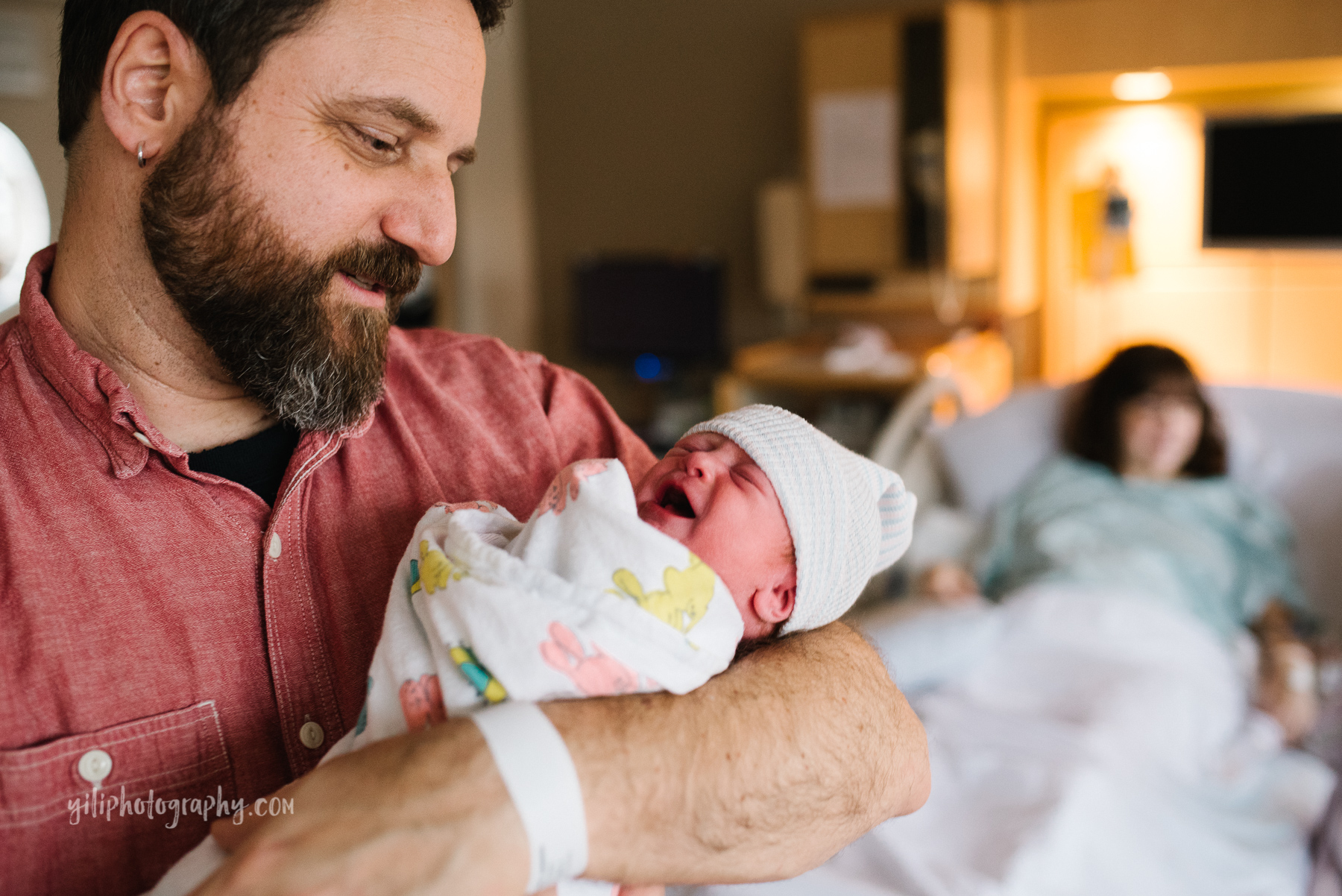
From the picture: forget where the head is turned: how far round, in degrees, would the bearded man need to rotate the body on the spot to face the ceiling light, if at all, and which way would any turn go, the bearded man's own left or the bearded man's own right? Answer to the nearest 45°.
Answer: approximately 90° to the bearded man's own left

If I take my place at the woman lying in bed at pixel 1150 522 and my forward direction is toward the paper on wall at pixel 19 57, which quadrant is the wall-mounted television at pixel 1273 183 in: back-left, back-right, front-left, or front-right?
back-right

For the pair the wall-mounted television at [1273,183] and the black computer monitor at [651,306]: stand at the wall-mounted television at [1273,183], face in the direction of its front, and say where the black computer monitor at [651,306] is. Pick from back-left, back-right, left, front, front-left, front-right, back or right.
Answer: right

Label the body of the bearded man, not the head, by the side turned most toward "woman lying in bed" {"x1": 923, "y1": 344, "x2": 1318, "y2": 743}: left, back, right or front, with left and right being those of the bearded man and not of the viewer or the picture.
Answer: left

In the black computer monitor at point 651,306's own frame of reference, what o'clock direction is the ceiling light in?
The ceiling light is roughly at 10 o'clock from the black computer monitor.

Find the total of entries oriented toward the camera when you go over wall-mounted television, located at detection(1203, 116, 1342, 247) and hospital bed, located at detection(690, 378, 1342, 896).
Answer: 2

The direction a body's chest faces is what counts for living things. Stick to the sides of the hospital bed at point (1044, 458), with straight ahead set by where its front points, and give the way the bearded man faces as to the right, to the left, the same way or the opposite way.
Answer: to the left

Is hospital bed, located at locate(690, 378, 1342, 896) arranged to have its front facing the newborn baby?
yes

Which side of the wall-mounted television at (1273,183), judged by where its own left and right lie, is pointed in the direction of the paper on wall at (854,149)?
right

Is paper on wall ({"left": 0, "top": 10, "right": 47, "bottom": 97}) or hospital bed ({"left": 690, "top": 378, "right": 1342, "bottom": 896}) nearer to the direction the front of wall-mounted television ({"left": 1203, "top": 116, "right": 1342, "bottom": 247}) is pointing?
the hospital bed

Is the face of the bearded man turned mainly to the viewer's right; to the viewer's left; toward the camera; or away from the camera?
to the viewer's right
